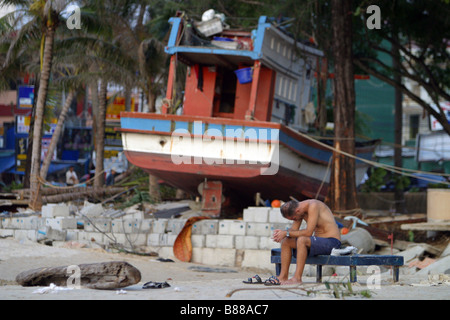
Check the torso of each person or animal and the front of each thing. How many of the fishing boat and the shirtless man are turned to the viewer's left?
1

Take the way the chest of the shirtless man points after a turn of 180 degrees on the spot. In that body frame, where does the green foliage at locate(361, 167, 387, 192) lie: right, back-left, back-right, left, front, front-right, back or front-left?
left

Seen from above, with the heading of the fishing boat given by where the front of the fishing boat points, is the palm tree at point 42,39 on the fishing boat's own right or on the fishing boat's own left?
on the fishing boat's own left

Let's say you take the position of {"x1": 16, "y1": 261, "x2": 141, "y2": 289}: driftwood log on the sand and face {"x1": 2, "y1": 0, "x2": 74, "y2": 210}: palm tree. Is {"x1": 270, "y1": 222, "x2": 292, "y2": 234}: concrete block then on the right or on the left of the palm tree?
right

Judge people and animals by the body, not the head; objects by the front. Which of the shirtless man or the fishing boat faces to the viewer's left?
the shirtless man

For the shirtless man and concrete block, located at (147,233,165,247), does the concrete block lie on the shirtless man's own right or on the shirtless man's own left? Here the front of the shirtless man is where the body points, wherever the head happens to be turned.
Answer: on the shirtless man's own right

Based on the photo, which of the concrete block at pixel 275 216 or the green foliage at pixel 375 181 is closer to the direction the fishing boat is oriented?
the green foliage

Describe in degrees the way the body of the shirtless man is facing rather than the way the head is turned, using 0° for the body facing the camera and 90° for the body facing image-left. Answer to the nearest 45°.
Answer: approximately 90°

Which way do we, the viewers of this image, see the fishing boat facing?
facing away from the viewer and to the right of the viewer
